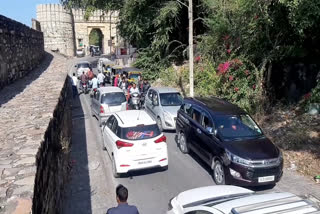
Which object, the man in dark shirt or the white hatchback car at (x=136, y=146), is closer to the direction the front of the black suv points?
the man in dark shirt

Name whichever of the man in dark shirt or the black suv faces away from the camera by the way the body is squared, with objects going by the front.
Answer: the man in dark shirt

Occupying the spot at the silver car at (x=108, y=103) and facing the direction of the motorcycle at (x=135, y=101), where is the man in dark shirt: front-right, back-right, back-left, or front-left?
back-right

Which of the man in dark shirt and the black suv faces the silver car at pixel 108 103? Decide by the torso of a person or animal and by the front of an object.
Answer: the man in dark shirt

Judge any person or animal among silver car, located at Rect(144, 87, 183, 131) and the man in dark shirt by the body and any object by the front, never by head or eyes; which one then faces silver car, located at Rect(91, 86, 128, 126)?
the man in dark shirt

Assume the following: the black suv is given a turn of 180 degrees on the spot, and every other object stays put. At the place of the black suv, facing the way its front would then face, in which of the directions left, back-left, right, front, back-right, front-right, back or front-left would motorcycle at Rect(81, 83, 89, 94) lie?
front

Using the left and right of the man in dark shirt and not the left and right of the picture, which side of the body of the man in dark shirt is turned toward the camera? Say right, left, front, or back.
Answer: back
